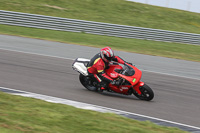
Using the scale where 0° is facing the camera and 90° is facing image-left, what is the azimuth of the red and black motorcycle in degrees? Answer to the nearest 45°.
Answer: approximately 315°

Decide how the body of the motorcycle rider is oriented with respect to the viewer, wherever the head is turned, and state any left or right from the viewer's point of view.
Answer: facing the viewer and to the right of the viewer
